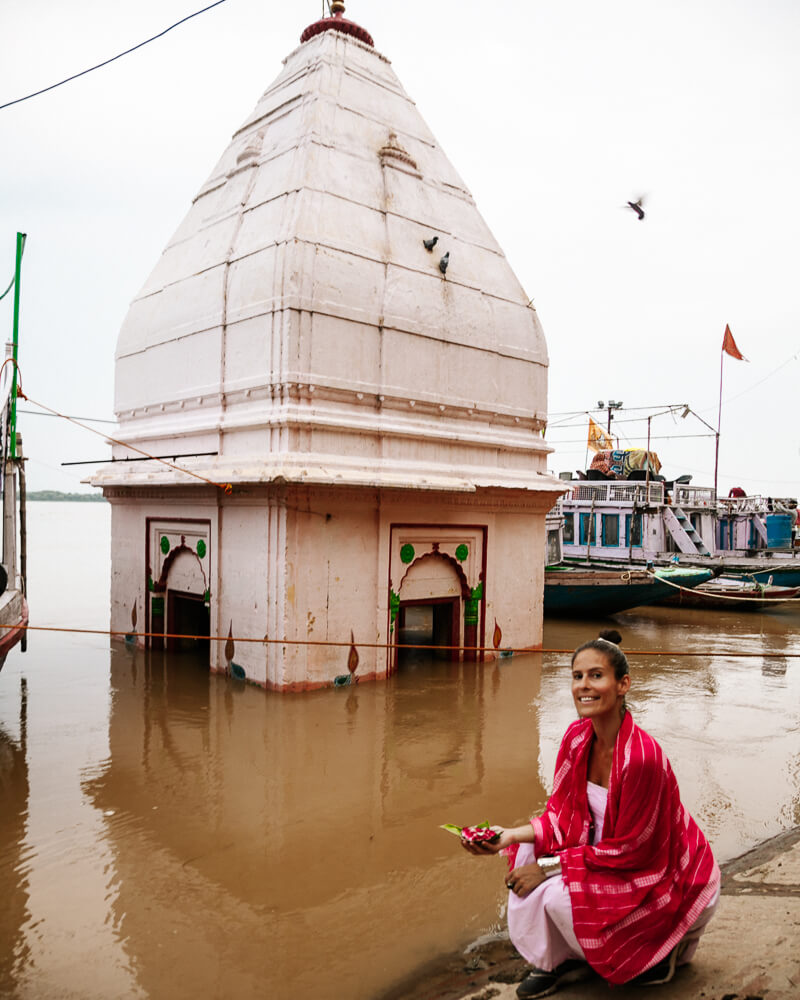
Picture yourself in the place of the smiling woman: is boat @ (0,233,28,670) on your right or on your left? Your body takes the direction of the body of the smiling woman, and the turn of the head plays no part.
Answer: on your right

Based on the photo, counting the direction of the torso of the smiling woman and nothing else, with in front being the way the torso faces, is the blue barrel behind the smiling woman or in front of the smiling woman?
behind

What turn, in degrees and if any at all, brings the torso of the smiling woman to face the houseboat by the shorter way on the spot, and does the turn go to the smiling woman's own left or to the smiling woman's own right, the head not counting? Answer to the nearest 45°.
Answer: approximately 135° to the smiling woman's own right

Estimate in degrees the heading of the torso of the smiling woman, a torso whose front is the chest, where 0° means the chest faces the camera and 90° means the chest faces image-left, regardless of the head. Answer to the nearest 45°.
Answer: approximately 45°

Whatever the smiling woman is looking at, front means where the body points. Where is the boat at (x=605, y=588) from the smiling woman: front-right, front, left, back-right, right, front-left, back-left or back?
back-right

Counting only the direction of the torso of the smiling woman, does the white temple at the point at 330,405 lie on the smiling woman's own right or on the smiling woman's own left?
on the smiling woman's own right

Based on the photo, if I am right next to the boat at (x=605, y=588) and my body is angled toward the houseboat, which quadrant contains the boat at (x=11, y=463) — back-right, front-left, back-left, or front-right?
back-left

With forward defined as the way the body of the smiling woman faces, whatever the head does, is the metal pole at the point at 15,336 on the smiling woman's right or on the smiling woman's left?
on the smiling woman's right
